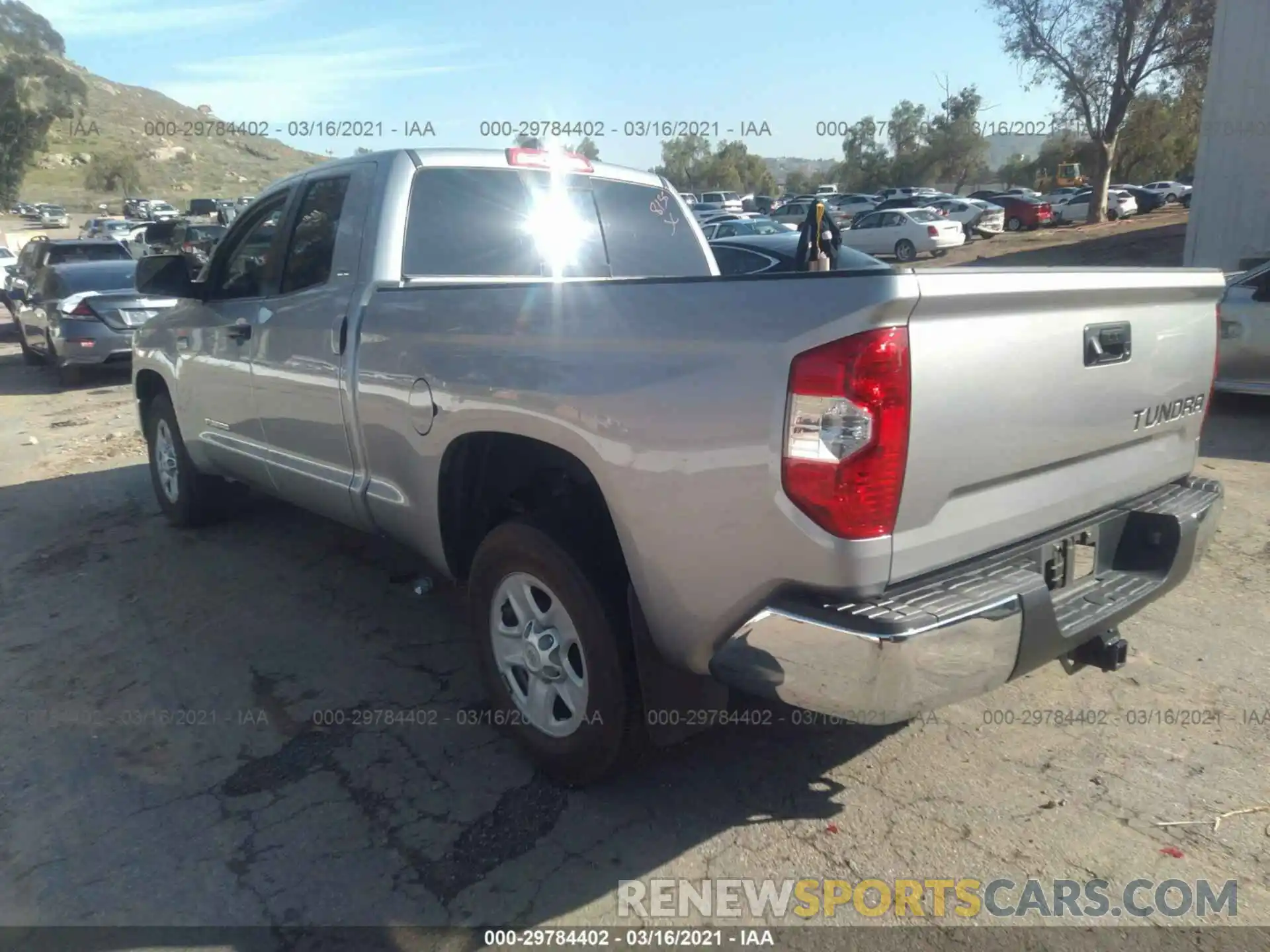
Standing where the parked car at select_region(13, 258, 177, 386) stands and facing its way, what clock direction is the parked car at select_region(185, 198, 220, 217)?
the parked car at select_region(185, 198, 220, 217) is roughly at 2 o'clock from the parked car at select_region(13, 258, 177, 386).

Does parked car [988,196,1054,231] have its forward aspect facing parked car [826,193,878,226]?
yes

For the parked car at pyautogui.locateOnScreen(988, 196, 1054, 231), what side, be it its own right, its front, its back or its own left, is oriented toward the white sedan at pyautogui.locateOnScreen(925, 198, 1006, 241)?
left

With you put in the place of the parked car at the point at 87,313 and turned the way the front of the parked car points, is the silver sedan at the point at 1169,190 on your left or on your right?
on your right

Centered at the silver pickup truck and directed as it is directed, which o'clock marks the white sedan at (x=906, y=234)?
The white sedan is roughly at 2 o'clock from the silver pickup truck.

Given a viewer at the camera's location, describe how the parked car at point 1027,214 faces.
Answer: facing away from the viewer and to the left of the viewer

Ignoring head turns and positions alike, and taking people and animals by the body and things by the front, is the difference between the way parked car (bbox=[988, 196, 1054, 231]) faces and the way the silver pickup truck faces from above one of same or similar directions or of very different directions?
same or similar directions

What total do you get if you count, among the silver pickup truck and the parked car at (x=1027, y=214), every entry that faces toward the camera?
0

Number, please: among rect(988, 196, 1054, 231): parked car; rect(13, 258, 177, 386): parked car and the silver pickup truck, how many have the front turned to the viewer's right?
0

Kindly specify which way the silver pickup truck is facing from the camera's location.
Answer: facing away from the viewer and to the left of the viewer

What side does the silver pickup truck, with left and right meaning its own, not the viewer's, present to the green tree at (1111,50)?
right

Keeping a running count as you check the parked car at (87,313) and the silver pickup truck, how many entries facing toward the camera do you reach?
0

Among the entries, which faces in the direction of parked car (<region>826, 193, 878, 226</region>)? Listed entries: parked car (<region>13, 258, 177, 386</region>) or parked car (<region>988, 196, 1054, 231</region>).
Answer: parked car (<region>988, 196, 1054, 231</region>)

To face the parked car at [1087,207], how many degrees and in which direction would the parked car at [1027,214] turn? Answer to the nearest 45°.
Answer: approximately 90° to its right

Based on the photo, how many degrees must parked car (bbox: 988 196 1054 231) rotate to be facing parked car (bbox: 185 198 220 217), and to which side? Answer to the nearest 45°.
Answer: approximately 45° to its left

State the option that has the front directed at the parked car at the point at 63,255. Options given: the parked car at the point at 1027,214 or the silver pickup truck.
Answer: the silver pickup truck

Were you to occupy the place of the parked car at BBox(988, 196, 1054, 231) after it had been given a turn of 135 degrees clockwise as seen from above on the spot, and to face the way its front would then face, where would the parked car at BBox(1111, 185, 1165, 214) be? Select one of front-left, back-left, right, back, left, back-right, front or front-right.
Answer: front-left

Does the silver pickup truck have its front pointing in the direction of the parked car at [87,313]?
yes

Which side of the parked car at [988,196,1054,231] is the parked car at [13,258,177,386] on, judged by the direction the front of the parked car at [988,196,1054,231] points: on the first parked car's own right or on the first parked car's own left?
on the first parked car's own left

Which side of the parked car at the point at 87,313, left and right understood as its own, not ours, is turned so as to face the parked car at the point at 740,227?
right
